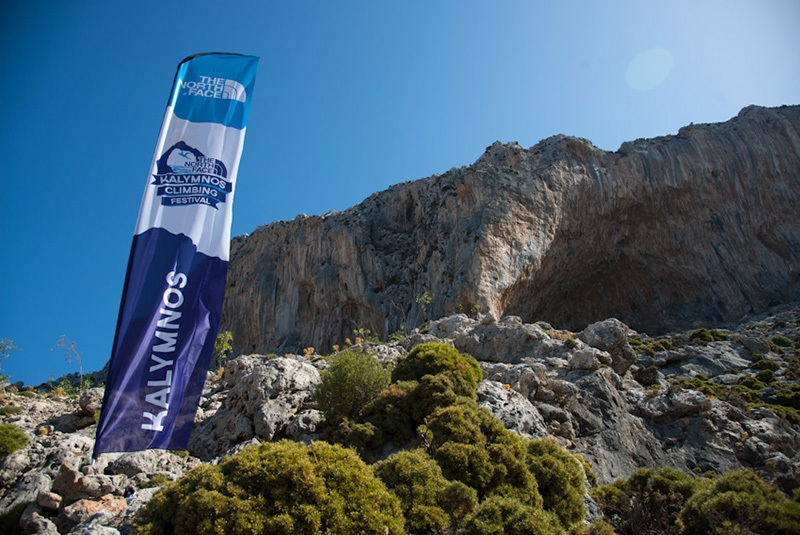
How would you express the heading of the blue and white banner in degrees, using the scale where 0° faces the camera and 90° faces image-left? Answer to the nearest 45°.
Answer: approximately 0°

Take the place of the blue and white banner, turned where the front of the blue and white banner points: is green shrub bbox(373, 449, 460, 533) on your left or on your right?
on your left

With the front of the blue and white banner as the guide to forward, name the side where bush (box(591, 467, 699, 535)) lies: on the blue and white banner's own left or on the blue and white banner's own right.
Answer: on the blue and white banner's own left

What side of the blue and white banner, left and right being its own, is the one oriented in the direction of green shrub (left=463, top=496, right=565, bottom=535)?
left

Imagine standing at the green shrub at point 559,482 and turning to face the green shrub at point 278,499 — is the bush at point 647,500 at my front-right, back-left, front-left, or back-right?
back-left

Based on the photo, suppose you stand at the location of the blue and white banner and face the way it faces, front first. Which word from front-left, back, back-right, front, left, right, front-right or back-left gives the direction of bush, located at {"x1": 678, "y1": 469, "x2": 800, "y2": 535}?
left
